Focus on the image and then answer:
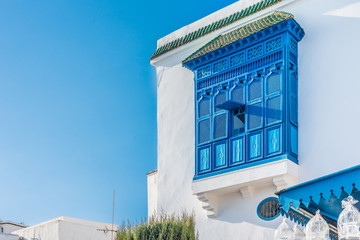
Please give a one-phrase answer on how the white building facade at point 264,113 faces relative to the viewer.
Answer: facing the viewer and to the left of the viewer

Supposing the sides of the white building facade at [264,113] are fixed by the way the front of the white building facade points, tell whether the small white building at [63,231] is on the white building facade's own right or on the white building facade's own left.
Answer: on the white building facade's own right
